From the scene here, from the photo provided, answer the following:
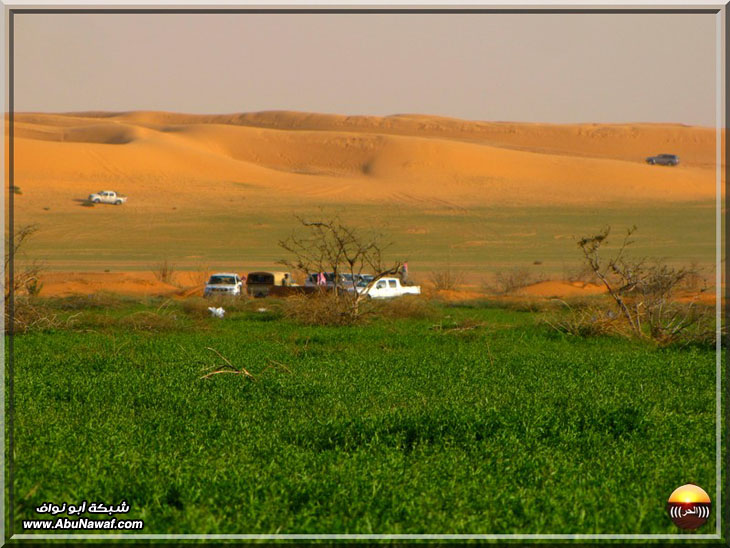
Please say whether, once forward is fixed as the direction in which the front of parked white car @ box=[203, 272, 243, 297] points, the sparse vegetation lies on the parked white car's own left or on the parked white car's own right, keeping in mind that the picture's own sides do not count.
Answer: on the parked white car's own left

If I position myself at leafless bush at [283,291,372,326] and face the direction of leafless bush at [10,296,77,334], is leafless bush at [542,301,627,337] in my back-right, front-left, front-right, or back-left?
back-left

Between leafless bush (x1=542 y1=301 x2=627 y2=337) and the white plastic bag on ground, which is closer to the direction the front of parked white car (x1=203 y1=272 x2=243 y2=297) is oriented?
the white plastic bag on ground

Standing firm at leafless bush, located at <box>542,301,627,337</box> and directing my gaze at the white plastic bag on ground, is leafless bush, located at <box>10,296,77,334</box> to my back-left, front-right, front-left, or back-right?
front-left

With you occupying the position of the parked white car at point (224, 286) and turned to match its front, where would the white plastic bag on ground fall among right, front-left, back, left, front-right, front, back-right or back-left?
front-left

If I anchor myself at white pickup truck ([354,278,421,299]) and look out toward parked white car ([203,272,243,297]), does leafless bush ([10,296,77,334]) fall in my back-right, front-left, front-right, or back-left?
front-left

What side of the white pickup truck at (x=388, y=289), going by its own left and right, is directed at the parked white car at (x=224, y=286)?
front

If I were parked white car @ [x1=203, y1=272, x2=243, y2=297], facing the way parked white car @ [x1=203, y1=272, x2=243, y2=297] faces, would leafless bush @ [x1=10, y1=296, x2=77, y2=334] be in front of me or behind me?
in front

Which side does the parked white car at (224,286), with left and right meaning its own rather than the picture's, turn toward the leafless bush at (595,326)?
left

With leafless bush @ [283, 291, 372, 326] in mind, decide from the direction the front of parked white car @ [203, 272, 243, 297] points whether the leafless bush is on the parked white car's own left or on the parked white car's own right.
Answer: on the parked white car's own left

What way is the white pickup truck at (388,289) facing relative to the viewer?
to the viewer's left

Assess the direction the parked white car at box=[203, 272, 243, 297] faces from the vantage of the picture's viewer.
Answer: facing the viewer and to the left of the viewer
